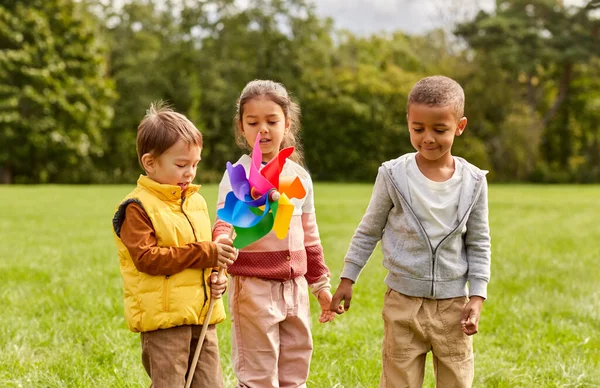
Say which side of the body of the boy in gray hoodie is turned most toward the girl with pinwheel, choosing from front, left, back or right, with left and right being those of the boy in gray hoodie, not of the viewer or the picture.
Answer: right

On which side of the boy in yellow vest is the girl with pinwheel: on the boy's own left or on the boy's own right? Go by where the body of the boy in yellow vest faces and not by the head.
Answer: on the boy's own left

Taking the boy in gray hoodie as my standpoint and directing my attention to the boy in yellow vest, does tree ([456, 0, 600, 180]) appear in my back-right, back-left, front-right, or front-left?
back-right

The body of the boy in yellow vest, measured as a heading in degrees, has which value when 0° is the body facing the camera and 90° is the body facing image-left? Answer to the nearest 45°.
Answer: approximately 315°

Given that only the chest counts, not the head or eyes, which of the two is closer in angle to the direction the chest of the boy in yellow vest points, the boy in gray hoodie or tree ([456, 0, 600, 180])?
the boy in gray hoodie

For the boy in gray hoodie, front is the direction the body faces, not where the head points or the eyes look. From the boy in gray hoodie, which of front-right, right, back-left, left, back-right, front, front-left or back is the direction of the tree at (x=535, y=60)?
back

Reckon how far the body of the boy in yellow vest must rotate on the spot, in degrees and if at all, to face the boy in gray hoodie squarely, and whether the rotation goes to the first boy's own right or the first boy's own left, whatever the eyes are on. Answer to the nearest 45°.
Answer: approximately 45° to the first boy's own left
